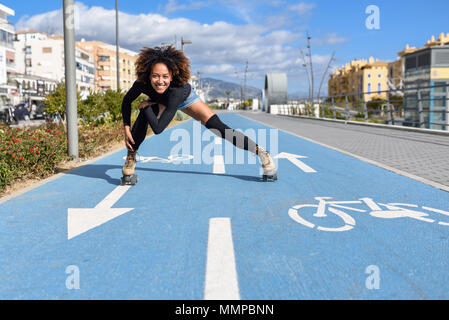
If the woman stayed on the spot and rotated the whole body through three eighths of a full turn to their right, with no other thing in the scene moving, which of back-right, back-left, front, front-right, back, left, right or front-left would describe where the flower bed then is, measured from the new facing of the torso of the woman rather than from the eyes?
front

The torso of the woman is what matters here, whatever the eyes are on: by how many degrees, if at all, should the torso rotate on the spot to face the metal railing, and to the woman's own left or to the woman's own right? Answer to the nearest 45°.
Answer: approximately 135° to the woman's own left

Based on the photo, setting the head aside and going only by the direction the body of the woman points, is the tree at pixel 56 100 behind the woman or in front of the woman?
behind

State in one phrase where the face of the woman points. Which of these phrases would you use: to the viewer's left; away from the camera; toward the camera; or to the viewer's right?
toward the camera

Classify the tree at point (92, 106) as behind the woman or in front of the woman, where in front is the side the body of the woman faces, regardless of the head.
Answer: behind

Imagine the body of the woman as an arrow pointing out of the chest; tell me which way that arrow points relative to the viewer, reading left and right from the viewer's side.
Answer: facing the viewer
